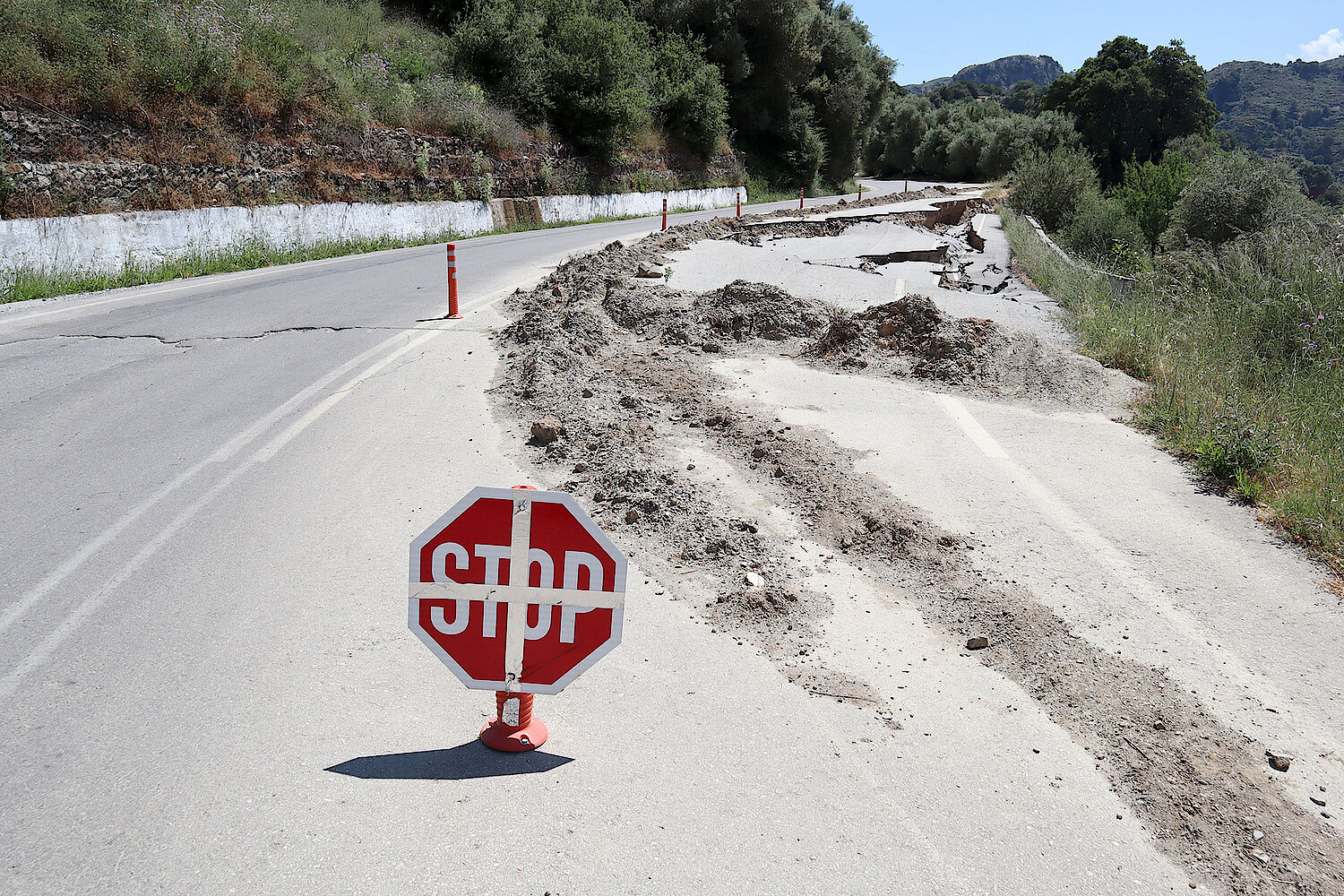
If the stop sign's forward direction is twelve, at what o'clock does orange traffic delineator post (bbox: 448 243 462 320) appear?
The orange traffic delineator post is roughly at 6 o'clock from the stop sign.

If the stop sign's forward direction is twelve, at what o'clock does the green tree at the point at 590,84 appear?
The green tree is roughly at 6 o'clock from the stop sign.

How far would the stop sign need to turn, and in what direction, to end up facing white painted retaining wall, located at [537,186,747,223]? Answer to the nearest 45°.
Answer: approximately 180°

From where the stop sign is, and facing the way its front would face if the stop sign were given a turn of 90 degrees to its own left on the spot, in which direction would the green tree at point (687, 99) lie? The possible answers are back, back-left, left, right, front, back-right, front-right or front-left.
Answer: left

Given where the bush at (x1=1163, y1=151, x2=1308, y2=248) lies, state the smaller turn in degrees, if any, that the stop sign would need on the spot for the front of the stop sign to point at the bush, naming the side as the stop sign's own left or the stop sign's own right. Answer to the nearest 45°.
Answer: approximately 135° to the stop sign's own left

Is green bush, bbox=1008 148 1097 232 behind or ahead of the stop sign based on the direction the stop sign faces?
behind

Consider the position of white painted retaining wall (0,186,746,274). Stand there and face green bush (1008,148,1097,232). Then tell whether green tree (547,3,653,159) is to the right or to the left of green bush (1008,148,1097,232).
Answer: left

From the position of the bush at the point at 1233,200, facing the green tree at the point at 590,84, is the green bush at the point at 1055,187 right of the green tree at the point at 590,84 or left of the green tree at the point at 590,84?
right

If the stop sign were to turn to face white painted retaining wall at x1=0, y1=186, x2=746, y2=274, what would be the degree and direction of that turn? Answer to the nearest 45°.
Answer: approximately 180°

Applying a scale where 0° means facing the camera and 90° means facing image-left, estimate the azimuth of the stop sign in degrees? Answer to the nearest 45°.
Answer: approximately 0°
